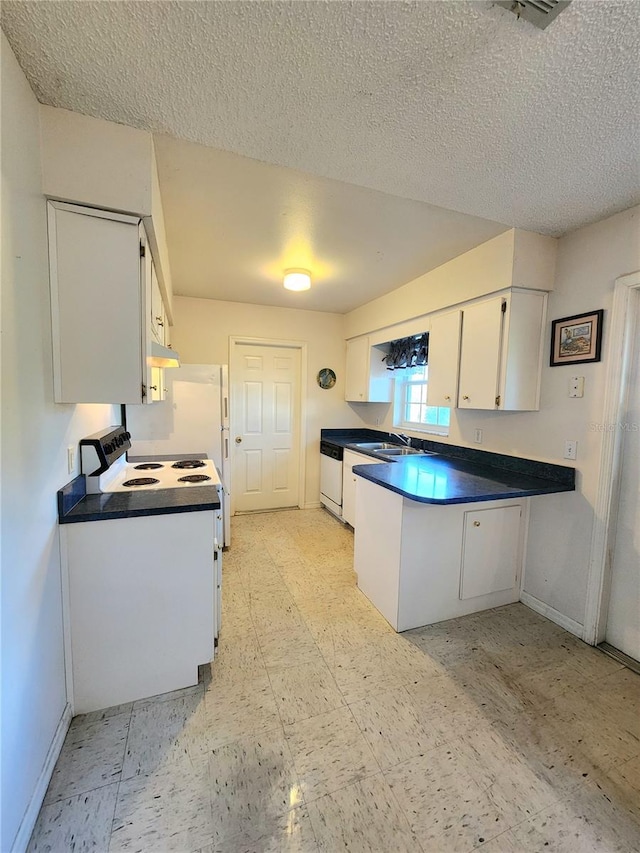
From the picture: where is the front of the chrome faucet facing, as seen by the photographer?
facing to the left of the viewer

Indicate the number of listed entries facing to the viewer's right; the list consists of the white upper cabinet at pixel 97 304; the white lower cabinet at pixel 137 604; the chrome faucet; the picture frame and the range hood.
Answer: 3

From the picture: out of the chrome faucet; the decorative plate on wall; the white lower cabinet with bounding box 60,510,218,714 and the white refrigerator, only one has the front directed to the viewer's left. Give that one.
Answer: the chrome faucet

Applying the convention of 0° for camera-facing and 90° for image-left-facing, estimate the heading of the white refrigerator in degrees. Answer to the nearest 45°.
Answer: approximately 270°

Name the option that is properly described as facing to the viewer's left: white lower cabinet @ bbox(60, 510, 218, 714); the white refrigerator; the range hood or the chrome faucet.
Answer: the chrome faucet

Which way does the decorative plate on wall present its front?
toward the camera

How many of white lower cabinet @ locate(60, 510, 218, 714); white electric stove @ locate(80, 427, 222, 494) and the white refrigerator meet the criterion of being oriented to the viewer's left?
0

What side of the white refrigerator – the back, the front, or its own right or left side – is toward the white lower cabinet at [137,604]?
right

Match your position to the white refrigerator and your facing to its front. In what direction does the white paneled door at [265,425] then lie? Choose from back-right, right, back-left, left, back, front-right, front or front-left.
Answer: front-left

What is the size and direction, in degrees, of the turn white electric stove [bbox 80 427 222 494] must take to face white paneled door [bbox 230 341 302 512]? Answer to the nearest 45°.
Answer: approximately 45° to its left

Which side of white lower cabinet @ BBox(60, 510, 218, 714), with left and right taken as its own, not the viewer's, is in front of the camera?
right

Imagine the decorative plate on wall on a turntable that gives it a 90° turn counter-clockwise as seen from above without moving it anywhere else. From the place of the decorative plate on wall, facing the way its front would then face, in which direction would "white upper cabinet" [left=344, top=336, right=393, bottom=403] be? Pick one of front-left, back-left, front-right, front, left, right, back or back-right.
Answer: front-right

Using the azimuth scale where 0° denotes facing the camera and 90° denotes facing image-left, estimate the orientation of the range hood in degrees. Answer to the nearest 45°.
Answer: approximately 270°

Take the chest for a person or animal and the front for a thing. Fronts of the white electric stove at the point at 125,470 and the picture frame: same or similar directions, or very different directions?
very different directions

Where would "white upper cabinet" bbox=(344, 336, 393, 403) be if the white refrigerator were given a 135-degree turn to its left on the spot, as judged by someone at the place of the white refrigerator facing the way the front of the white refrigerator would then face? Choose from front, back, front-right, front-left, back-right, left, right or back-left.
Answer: back-right

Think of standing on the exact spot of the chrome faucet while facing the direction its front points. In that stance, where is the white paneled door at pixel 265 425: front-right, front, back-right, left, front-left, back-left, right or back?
front
